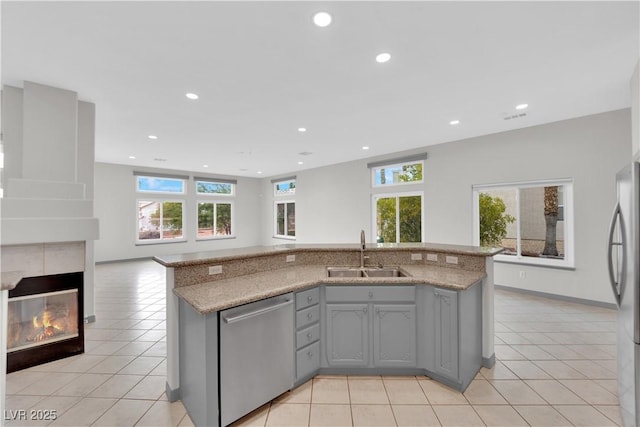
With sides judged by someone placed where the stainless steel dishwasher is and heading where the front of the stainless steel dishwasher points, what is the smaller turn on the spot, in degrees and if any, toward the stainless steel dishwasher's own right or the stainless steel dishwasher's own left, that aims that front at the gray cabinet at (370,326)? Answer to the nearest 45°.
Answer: approximately 45° to the stainless steel dishwasher's own left

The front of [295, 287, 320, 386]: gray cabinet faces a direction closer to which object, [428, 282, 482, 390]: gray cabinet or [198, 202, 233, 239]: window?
the gray cabinet

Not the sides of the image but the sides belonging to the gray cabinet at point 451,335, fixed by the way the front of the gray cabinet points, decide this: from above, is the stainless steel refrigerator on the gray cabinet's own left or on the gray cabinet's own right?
on the gray cabinet's own left

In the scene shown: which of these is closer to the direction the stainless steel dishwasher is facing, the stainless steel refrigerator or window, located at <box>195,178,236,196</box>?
the stainless steel refrigerator

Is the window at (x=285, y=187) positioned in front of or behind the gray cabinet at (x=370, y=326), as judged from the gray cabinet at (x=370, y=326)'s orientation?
behind

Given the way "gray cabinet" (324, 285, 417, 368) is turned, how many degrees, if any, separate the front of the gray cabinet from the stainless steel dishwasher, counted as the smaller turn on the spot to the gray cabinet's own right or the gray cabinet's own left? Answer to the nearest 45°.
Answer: approximately 45° to the gray cabinet's own right

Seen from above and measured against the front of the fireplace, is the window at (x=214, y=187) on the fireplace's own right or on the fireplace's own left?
on the fireplace's own left

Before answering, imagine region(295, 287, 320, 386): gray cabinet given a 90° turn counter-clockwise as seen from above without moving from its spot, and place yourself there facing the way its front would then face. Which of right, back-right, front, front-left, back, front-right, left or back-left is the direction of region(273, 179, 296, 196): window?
front-left
